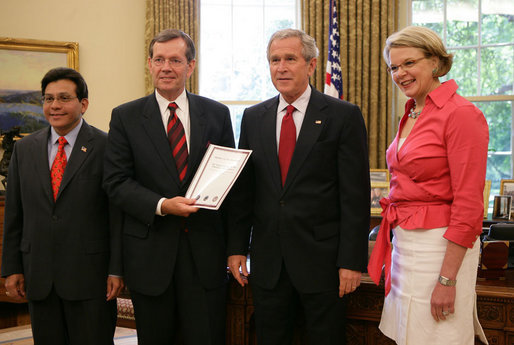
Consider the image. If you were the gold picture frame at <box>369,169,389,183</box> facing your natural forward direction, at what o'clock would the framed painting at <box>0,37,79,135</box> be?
The framed painting is roughly at 3 o'clock from the gold picture frame.

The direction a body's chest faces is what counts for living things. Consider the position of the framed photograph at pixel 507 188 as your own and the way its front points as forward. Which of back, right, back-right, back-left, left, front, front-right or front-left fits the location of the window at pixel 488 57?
back

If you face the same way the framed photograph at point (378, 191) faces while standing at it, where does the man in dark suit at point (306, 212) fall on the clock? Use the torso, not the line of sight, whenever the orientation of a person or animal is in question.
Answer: The man in dark suit is roughly at 12 o'clock from the framed photograph.

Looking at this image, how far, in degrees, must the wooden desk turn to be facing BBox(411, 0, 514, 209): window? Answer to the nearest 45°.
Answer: approximately 180°

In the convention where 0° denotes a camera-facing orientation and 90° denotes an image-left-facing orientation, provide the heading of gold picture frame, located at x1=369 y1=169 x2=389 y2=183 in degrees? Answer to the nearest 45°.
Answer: approximately 0°

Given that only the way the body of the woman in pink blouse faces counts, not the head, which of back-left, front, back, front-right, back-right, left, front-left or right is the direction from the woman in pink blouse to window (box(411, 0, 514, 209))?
back-right

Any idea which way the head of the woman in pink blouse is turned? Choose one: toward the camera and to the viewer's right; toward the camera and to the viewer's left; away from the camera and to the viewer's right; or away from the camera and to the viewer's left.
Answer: toward the camera and to the viewer's left

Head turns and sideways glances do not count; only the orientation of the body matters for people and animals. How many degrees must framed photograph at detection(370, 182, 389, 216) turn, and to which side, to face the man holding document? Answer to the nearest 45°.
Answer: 0° — it already faces them
